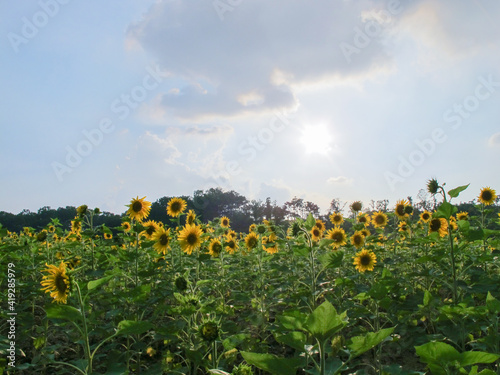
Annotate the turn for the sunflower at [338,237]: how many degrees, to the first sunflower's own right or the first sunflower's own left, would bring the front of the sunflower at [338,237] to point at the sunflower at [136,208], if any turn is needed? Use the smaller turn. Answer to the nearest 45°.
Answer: approximately 45° to the first sunflower's own right

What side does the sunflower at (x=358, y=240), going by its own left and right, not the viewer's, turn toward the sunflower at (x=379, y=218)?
back

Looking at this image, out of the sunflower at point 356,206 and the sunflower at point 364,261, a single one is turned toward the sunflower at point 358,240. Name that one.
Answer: the sunflower at point 356,206

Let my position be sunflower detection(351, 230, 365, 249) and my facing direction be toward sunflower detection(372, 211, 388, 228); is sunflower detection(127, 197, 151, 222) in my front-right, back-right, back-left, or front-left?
back-left

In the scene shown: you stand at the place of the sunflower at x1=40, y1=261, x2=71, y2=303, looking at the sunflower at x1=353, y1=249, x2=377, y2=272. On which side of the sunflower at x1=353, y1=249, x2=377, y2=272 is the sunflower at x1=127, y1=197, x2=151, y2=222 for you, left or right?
left

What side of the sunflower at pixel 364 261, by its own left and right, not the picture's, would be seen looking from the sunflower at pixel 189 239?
right

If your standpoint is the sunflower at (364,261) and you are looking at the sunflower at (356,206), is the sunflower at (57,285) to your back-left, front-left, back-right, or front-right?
back-left

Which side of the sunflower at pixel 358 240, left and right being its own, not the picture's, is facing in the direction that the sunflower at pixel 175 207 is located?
right
